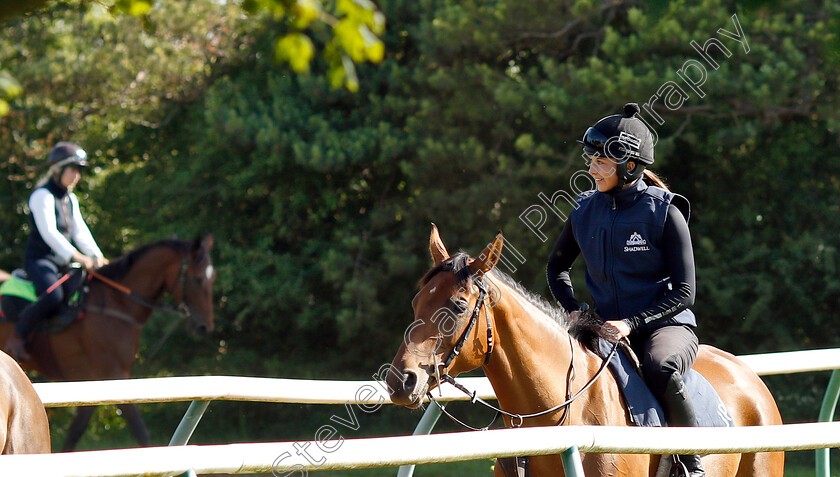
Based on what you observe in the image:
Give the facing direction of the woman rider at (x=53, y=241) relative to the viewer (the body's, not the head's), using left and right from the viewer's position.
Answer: facing the viewer and to the right of the viewer

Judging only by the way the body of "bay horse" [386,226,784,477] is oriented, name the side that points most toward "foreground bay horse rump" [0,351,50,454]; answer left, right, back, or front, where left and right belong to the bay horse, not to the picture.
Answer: front

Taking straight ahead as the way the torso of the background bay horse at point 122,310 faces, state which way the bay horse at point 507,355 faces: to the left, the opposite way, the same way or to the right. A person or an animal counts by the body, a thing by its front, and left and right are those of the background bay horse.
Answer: the opposite way

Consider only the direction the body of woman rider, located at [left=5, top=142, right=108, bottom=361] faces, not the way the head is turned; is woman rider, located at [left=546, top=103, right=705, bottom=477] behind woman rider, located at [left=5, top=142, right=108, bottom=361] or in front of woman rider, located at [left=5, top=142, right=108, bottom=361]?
in front

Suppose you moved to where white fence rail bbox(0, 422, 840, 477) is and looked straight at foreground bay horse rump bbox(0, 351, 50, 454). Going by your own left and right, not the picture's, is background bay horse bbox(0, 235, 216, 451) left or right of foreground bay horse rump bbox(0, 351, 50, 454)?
right

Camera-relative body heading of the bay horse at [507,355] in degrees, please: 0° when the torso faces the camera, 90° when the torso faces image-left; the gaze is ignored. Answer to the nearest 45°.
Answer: approximately 45°

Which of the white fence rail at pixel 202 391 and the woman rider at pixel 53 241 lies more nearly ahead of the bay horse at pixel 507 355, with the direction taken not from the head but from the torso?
the white fence rail

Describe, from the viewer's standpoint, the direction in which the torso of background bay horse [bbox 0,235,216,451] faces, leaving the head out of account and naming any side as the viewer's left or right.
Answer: facing to the right of the viewer

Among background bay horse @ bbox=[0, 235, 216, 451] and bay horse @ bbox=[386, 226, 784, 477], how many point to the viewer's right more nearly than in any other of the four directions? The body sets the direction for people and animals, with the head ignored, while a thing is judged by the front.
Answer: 1

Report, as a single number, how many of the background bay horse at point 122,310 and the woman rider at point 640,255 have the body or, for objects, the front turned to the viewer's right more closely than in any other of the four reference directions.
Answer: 1

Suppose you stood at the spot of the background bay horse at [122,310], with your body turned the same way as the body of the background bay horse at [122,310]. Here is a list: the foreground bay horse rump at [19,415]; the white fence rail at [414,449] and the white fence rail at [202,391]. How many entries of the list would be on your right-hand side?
3

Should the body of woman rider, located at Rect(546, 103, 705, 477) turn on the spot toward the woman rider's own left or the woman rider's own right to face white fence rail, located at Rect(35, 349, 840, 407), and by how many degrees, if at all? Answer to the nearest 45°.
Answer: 0° — they already face it

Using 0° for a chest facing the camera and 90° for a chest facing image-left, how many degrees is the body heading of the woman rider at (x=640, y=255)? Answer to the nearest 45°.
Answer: approximately 45°

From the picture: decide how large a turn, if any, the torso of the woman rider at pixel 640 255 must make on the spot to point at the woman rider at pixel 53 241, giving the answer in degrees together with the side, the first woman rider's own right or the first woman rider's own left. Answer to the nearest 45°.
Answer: approximately 90° to the first woman rider's own right
